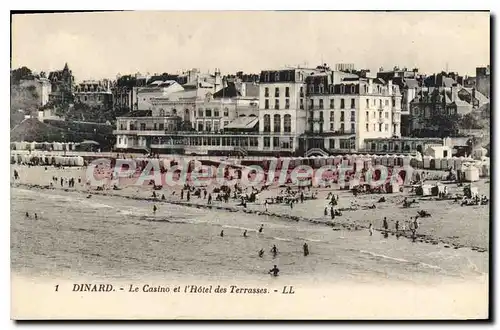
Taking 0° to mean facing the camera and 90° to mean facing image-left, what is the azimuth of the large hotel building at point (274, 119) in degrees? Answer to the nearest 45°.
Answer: approximately 0°
